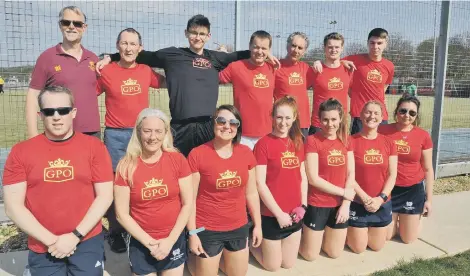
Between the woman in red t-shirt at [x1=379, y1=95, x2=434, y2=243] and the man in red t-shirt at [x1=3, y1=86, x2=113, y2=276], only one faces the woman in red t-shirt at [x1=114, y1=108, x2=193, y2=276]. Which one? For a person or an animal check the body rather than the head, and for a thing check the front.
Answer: the woman in red t-shirt at [x1=379, y1=95, x2=434, y2=243]

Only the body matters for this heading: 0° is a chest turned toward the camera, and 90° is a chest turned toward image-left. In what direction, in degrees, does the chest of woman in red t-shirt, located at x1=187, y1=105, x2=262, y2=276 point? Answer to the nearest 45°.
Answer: approximately 0°

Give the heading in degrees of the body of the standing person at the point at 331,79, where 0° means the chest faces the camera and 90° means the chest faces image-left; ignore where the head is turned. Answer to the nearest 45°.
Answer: approximately 0°
